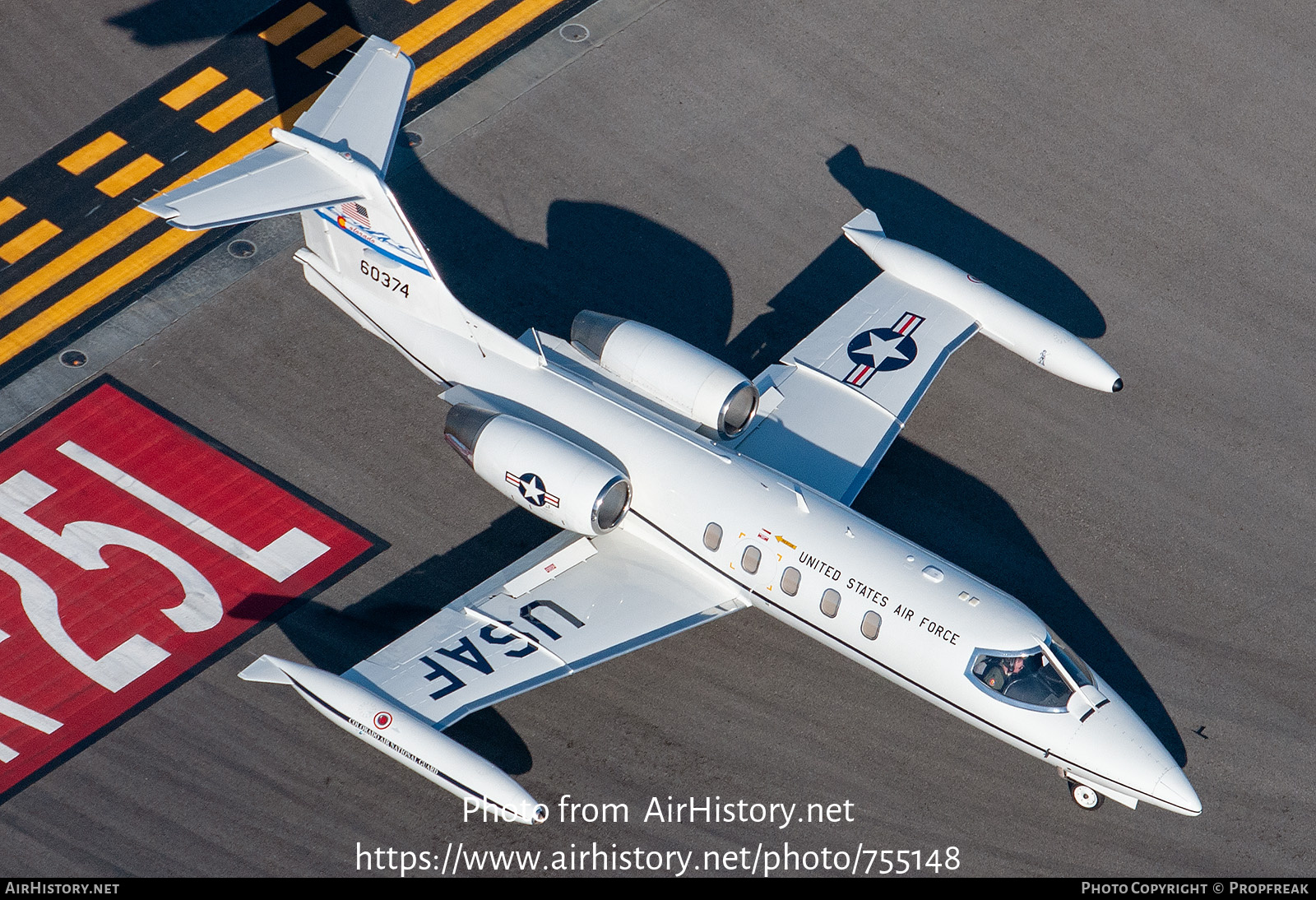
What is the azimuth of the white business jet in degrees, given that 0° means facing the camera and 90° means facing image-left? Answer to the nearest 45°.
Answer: approximately 315°
